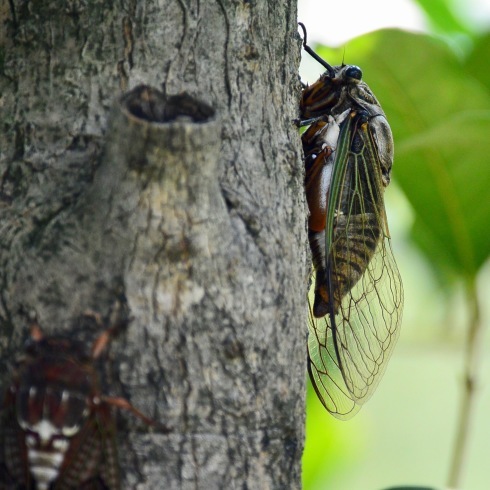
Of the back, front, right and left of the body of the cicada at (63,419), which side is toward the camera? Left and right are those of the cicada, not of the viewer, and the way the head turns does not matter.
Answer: back

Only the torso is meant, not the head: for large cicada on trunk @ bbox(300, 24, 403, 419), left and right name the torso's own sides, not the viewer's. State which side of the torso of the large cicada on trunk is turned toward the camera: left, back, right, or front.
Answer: left
